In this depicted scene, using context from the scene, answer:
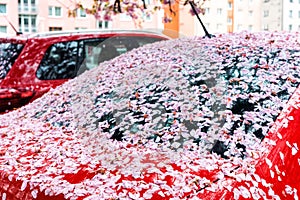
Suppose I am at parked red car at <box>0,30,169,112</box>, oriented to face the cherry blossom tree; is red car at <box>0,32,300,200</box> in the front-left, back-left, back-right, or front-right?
back-right

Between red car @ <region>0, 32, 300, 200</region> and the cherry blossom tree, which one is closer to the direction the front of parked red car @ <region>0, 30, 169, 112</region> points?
the cherry blossom tree
